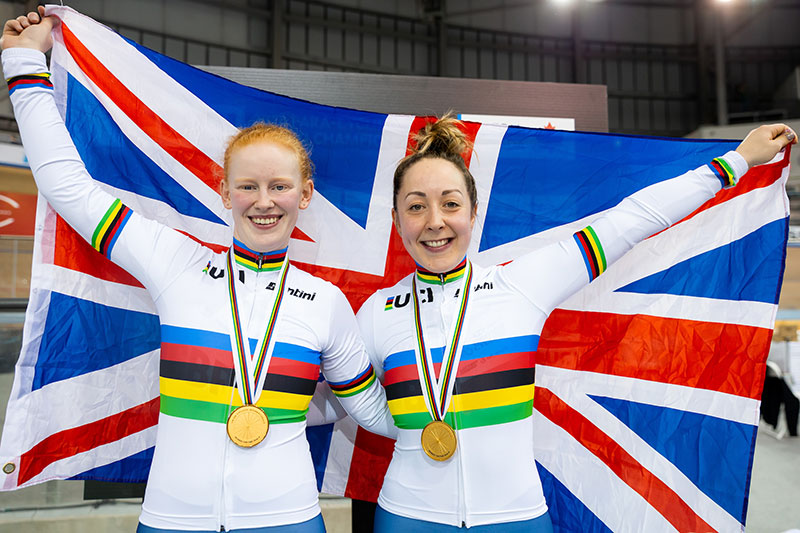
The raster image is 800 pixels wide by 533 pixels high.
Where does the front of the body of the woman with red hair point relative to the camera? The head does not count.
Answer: toward the camera

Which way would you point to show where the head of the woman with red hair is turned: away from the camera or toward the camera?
toward the camera
